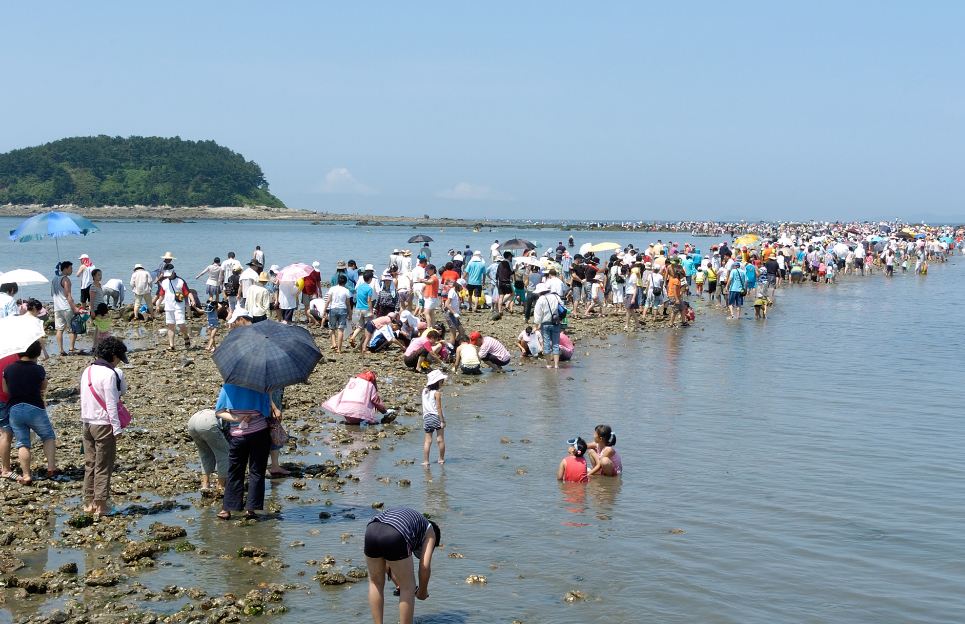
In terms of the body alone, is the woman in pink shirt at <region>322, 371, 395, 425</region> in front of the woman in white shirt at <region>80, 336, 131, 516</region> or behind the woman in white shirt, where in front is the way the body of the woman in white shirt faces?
in front

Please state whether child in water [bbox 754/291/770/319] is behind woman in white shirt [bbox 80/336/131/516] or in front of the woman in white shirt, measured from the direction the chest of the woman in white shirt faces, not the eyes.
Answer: in front

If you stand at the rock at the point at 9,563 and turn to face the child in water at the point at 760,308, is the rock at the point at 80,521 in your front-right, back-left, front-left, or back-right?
front-left
